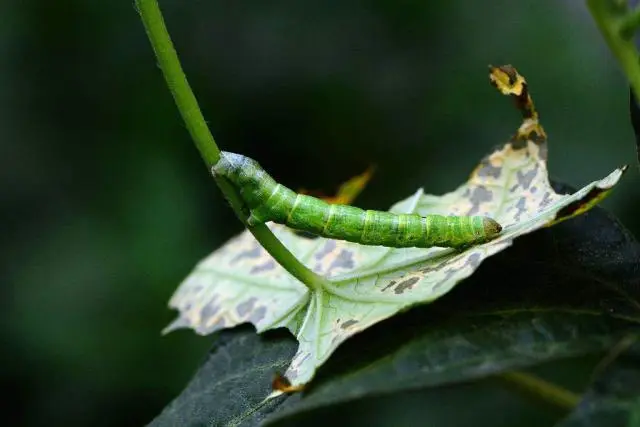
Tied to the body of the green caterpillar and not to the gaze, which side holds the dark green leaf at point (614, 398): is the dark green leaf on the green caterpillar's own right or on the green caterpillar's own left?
on the green caterpillar's own right

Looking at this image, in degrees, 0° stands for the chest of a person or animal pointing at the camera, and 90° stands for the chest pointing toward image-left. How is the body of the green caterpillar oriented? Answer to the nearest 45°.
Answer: approximately 270°
